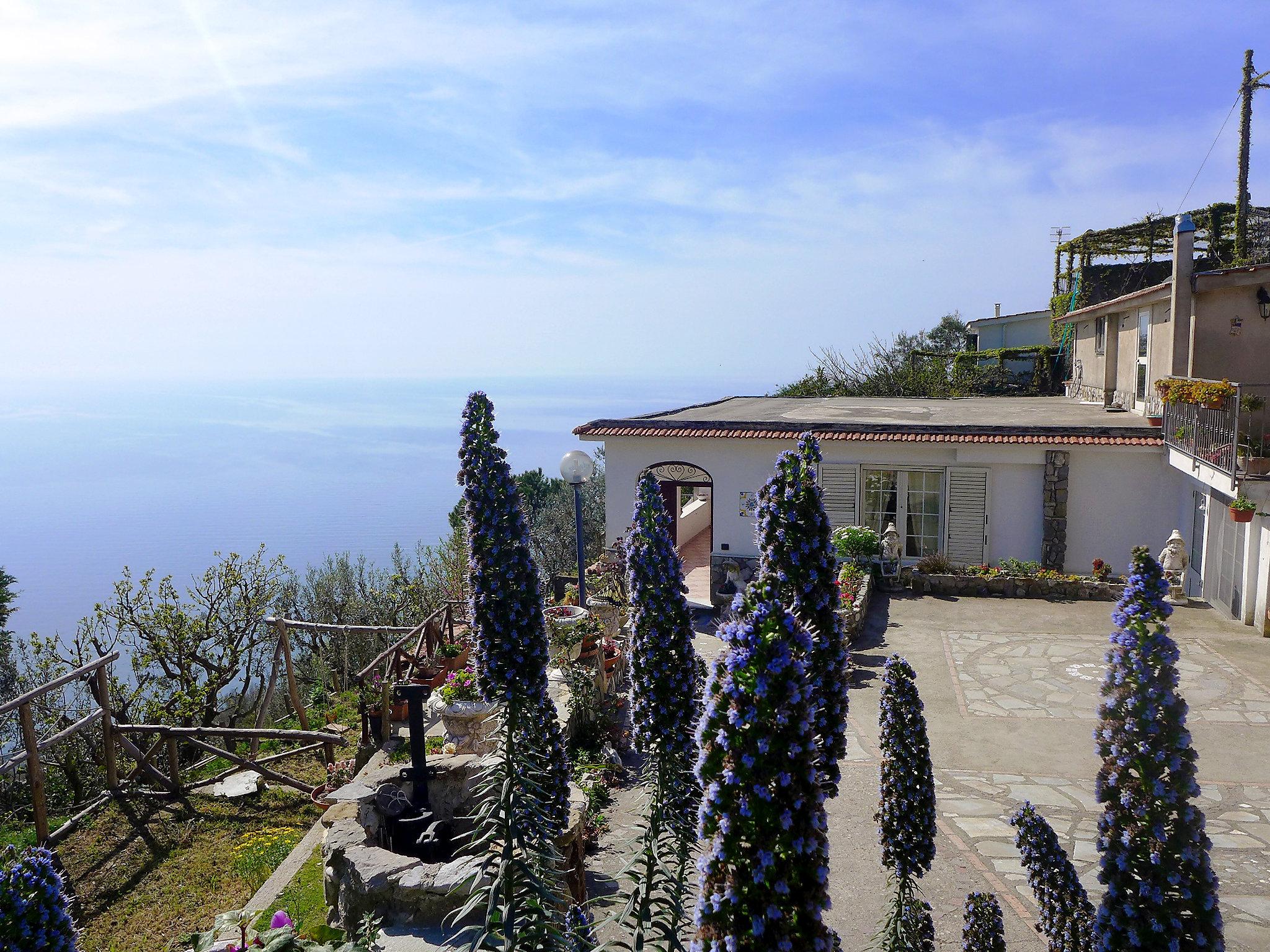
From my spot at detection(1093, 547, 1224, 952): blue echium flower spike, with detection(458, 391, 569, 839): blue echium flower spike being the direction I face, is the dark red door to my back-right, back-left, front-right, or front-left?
front-right

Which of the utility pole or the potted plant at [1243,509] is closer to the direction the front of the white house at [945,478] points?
the potted plant

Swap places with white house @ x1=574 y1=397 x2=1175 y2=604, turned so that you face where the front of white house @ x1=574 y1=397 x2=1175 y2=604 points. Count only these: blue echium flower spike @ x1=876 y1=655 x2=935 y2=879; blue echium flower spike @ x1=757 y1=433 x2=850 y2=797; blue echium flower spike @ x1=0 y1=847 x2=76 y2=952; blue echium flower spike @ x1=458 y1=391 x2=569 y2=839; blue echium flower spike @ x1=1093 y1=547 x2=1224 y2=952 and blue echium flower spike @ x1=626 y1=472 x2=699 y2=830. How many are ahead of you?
6

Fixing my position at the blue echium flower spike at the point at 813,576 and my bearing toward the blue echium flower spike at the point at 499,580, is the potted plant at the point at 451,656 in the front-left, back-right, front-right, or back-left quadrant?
front-right

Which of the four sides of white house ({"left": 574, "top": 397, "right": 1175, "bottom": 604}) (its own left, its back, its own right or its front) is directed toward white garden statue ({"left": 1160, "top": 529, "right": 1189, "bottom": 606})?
left

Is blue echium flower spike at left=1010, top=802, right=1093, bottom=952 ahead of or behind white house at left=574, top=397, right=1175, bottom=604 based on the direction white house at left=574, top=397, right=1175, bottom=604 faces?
ahead

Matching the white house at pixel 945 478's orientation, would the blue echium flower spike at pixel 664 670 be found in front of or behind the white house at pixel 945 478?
in front

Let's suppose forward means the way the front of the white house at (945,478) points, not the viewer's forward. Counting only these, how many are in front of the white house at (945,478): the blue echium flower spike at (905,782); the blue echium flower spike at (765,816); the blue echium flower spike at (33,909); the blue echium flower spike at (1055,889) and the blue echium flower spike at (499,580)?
5

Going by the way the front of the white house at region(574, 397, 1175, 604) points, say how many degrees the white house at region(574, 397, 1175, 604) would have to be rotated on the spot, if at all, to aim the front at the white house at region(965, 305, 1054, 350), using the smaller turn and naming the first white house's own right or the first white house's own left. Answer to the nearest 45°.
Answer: approximately 180°

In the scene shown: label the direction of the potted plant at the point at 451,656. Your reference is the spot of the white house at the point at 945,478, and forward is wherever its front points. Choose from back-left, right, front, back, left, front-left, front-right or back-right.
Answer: front-right

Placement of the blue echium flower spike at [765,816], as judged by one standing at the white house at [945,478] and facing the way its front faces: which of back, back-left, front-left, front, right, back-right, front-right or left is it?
front

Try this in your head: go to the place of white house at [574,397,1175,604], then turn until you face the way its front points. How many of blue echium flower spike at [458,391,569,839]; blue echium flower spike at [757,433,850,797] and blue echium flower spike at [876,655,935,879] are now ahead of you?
3

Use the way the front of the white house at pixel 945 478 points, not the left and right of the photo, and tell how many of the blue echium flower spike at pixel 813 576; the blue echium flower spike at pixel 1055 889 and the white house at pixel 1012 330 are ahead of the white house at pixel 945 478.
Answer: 2

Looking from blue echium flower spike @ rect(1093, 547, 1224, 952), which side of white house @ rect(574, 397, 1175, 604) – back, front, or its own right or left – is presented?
front

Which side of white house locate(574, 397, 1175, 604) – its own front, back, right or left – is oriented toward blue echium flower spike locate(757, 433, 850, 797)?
front

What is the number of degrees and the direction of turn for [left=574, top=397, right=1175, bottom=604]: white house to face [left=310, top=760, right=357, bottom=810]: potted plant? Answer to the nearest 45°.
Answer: approximately 45° to its right

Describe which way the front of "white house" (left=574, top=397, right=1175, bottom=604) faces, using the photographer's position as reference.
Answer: facing the viewer
